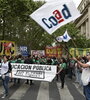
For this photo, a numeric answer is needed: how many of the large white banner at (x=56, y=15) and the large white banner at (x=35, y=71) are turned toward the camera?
2

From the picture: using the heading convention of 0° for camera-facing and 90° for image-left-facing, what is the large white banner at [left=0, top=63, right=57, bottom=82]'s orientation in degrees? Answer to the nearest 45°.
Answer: approximately 0°

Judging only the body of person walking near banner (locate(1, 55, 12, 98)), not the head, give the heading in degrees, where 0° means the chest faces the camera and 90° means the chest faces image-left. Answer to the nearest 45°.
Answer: approximately 45°

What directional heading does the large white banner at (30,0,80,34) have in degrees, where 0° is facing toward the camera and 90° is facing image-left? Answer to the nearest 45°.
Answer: approximately 0°

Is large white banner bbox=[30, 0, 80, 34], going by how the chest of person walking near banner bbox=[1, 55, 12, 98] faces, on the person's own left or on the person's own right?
on the person's own left
